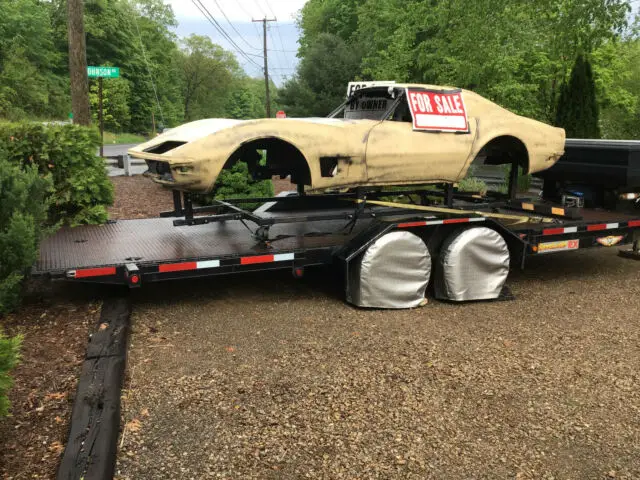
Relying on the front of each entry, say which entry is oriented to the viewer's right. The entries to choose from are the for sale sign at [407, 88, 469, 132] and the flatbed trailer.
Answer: the flatbed trailer

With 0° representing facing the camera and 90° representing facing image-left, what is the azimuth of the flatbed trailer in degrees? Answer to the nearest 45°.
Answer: approximately 270°

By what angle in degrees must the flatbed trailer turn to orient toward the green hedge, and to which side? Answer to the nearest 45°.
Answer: approximately 180°

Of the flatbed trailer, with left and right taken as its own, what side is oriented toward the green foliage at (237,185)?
left

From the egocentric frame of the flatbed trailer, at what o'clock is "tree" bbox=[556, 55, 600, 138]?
The tree is roughly at 10 o'clock from the flatbed trailer.

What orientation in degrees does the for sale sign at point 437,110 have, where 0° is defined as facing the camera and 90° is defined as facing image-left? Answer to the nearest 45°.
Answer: approximately 0°

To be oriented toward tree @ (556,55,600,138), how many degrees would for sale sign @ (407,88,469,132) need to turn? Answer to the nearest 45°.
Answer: approximately 180°

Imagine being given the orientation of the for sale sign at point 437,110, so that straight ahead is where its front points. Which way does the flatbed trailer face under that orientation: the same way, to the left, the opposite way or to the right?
to the left

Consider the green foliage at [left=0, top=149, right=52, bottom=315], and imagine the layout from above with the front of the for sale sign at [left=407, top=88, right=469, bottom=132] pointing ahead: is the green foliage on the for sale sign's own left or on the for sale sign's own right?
on the for sale sign's own right

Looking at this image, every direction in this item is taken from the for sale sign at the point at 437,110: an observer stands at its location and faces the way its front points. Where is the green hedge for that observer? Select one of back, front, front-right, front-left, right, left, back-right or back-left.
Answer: right

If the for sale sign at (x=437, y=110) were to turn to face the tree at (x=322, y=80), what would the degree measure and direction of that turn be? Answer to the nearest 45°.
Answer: approximately 180°

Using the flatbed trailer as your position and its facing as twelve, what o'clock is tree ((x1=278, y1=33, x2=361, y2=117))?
The tree is roughly at 9 o'clock from the flatbed trailer.

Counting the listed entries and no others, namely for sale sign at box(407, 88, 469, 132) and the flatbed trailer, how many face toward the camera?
1
